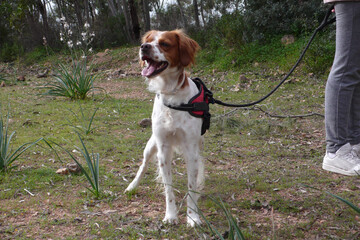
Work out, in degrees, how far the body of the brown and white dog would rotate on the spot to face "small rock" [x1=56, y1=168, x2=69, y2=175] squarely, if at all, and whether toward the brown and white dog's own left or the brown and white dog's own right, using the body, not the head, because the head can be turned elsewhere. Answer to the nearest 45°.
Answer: approximately 135° to the brown and white dog's own right

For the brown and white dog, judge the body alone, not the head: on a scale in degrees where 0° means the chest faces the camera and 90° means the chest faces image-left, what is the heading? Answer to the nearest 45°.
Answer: approximately 0°

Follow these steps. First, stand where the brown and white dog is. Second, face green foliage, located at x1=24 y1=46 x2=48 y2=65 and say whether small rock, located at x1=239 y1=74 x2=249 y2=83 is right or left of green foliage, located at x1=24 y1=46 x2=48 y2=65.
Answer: right

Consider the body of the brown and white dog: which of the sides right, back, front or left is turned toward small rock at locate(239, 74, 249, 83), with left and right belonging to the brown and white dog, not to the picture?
back

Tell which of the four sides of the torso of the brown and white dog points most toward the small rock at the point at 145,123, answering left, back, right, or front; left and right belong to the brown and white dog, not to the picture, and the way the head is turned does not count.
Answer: back

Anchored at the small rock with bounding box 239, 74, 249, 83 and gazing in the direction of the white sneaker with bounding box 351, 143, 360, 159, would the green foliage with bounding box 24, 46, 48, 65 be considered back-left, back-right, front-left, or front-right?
back-right

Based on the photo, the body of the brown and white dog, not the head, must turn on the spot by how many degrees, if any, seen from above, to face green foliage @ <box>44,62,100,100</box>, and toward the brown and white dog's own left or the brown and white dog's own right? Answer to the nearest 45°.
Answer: approximately 180°

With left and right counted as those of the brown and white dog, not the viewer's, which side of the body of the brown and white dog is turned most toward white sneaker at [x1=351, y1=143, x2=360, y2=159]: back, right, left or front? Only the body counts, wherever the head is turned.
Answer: left

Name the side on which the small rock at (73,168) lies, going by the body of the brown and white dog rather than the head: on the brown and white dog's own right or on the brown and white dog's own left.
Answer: on the brown and white dog's own right

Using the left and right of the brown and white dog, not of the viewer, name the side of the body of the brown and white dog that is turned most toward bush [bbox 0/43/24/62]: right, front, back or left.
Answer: back

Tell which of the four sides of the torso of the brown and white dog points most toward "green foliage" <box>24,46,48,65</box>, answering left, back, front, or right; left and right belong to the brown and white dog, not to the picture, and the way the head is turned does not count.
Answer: back

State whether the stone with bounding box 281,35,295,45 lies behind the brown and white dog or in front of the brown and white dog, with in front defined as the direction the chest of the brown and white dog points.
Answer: behind
